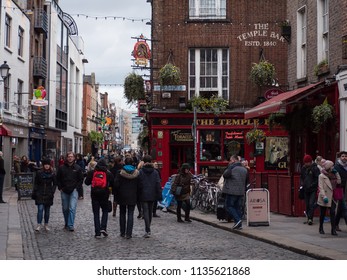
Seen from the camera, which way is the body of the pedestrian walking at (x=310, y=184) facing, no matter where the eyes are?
toward the camera

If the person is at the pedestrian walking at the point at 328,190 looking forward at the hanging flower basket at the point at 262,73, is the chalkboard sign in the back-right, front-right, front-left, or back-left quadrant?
front-left

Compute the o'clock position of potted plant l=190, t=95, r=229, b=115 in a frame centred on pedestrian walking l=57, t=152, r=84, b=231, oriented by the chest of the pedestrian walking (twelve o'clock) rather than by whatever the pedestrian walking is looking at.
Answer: The potted plant is roughly at 7 o'clock from the pedestrian walking.

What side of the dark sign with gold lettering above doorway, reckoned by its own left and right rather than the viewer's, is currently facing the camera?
front

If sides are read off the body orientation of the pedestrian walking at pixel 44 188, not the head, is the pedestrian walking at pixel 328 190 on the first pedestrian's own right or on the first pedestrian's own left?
on the first pedestrian's own left

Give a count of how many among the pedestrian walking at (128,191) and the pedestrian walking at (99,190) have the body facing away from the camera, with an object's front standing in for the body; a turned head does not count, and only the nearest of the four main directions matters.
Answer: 2

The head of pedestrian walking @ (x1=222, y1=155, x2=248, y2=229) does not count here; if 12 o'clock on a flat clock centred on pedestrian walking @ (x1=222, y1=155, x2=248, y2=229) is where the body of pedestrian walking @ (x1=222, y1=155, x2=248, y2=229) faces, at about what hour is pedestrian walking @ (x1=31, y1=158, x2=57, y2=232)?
pedestrian walking @ (x1=31, y1=158, x2=57, y2=232) is roughly at 10 o'clock from pedestrian walking @ (x1=222, y1=155, x2=248, y2=229).

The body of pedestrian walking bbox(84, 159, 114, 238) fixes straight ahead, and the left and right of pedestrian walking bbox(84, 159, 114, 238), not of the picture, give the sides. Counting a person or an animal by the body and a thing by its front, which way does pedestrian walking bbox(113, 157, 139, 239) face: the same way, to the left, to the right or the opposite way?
the same way

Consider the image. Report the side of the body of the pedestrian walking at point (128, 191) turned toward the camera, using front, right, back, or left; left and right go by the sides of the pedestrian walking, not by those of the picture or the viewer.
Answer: back

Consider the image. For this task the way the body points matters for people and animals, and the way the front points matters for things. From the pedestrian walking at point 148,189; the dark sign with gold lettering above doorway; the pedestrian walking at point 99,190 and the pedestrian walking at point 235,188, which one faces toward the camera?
the dark sign with gold lettering above doorway

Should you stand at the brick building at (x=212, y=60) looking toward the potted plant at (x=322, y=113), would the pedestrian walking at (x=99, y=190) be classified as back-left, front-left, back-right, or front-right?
front-right

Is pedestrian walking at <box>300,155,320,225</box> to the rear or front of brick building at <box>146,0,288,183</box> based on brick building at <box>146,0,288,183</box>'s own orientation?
to the front

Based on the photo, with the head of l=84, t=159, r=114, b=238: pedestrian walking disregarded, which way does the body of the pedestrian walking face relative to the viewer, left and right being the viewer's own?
facing away from the viewer

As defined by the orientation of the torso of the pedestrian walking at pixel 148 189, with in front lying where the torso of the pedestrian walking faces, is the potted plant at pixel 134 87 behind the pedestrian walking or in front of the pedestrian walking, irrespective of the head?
in front

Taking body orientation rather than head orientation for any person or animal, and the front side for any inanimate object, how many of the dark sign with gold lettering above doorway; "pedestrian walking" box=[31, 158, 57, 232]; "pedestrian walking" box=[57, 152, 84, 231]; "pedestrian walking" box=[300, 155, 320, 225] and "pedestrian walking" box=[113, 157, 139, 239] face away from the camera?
1

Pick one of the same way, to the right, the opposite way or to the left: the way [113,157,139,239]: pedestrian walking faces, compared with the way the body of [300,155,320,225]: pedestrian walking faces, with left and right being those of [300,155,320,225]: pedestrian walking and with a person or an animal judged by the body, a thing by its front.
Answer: the opposite way
